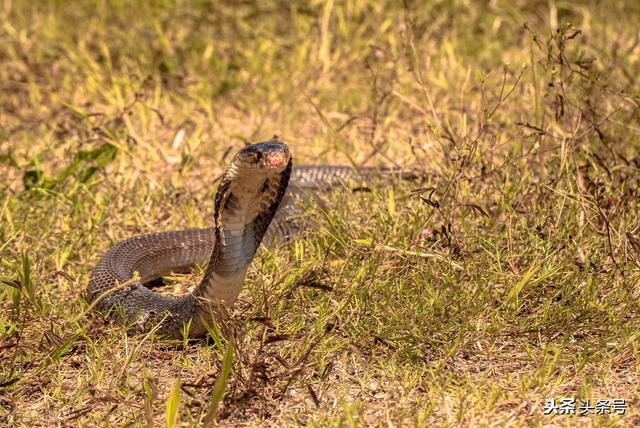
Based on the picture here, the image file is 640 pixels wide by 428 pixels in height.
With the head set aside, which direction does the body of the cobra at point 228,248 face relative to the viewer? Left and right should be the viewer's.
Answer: facing the viewer and to the right of the viewer
